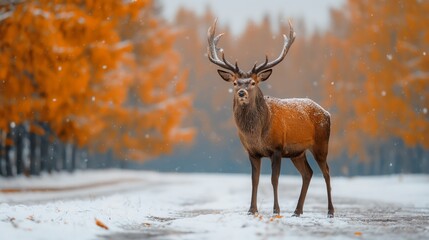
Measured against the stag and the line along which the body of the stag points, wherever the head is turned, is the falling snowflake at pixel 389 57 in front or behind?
behind

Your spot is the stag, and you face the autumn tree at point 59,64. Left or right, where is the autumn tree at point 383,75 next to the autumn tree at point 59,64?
right

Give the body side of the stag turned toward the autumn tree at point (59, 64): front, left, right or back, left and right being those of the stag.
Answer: right

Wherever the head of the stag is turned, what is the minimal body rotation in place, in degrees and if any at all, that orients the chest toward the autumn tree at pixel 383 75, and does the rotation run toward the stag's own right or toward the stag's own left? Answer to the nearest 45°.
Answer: approximately 135° to the stag's own right

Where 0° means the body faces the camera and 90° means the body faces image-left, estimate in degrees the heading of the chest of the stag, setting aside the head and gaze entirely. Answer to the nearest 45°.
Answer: approximately 45°
